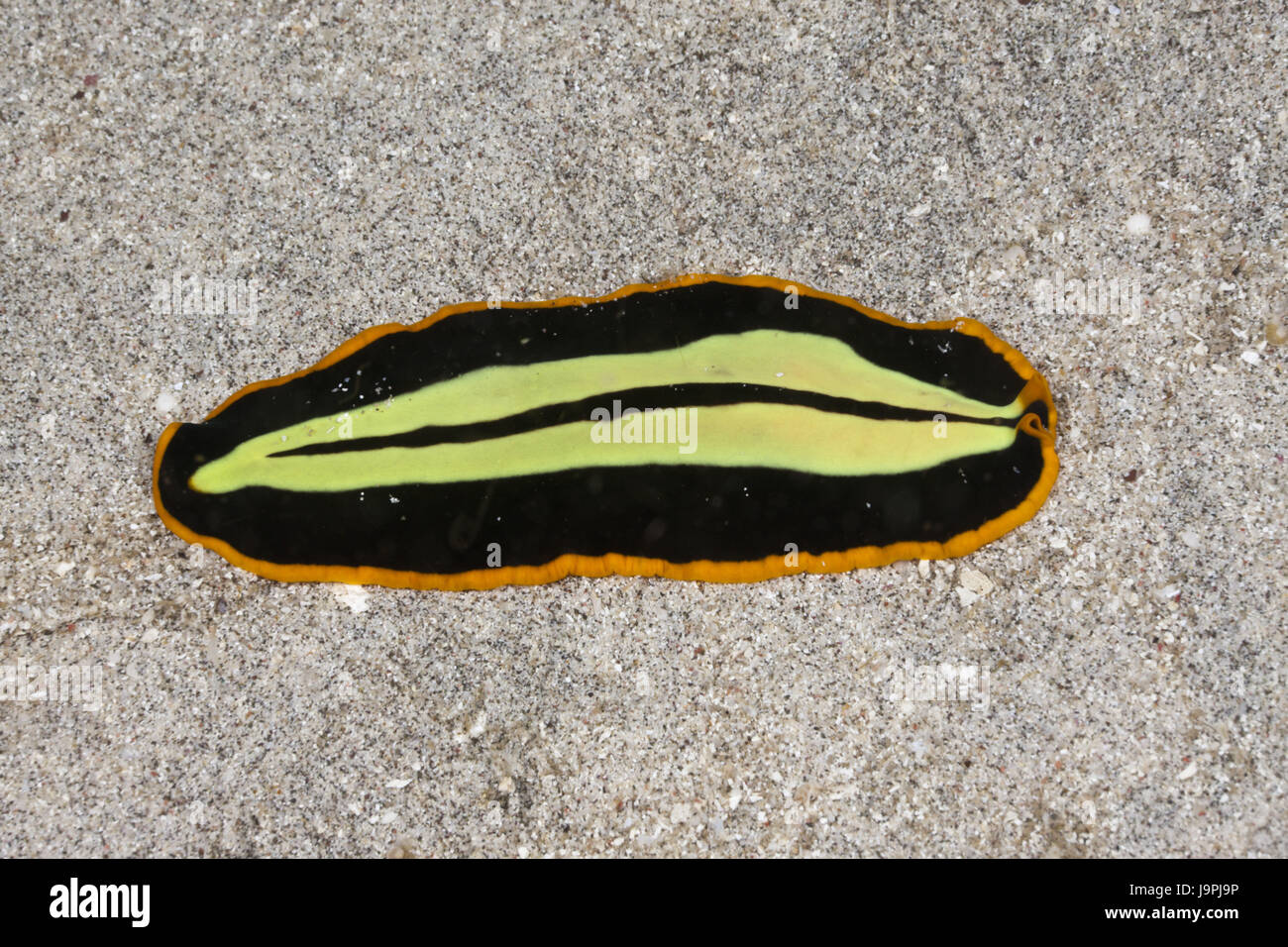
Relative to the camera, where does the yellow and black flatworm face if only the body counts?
to the viewer's right

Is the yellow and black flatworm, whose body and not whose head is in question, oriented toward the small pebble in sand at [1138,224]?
yes
